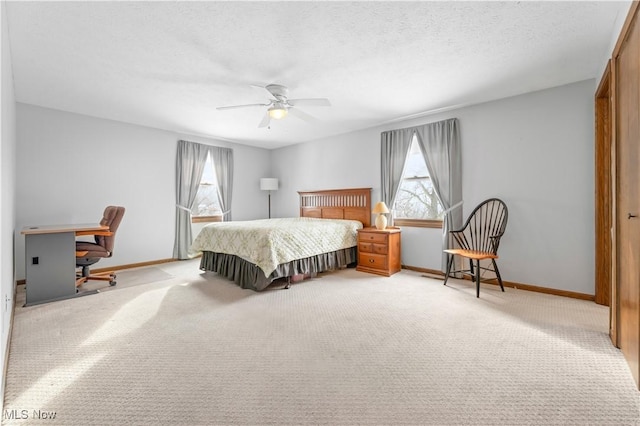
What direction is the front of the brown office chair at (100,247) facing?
to the viewer's left

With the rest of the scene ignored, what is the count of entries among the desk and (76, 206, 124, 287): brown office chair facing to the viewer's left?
1

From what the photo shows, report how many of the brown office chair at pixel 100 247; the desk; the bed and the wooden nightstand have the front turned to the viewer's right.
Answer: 1

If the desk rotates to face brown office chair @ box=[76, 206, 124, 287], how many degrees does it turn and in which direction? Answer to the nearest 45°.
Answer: approximately 45° to its left

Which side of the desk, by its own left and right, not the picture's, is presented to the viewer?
right

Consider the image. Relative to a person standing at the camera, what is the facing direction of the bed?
facing the viewer and to the left of the viewer

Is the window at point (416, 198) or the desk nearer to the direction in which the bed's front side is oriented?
the desk

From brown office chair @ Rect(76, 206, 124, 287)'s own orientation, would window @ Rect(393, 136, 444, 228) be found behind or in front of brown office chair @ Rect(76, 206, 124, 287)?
behind

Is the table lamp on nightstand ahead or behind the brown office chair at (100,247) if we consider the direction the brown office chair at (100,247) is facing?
behind

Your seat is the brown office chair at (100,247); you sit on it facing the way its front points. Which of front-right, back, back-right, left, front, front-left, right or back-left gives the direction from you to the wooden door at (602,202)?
back-left

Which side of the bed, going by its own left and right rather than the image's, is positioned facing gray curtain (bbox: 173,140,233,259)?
right
